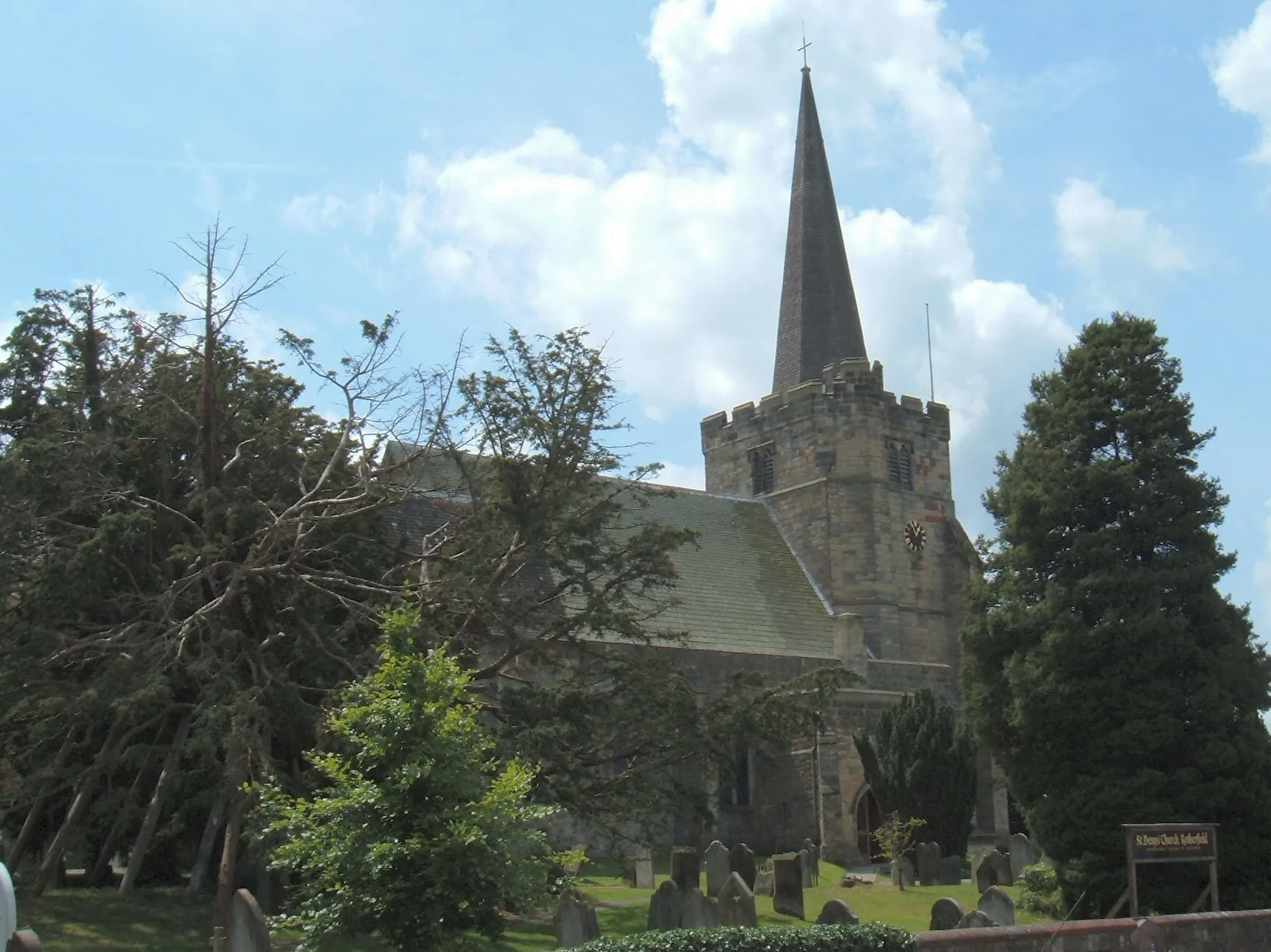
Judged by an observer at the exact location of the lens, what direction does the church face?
facing the viewer and to the right of the viewer

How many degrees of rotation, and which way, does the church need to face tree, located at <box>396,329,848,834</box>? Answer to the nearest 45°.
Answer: approximately 45° to its right

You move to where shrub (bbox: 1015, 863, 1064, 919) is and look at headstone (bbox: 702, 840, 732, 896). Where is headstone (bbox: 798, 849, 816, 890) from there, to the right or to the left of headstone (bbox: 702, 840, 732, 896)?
right

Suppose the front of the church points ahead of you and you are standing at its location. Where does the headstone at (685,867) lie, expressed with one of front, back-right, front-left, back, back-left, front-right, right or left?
front-right

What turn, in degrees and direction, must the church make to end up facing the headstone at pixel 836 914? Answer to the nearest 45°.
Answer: approximately 45° to its right

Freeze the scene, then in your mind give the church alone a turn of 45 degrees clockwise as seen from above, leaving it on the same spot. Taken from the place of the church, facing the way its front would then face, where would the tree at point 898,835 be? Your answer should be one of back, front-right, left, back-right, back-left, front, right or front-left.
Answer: front

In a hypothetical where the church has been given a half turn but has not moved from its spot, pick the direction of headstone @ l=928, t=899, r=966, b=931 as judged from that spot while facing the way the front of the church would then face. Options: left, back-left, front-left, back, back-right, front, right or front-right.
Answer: back-left

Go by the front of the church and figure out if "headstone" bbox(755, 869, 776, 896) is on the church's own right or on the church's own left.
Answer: on the church's own right

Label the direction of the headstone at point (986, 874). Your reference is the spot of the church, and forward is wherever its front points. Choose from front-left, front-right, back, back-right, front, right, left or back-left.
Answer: front-right

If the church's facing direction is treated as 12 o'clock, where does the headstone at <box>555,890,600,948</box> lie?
The headstone is roughly at 2 o'clock from the church.

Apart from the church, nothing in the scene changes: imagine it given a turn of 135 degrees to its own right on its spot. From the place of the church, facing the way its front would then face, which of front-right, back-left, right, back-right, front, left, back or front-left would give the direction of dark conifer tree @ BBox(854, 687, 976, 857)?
back
